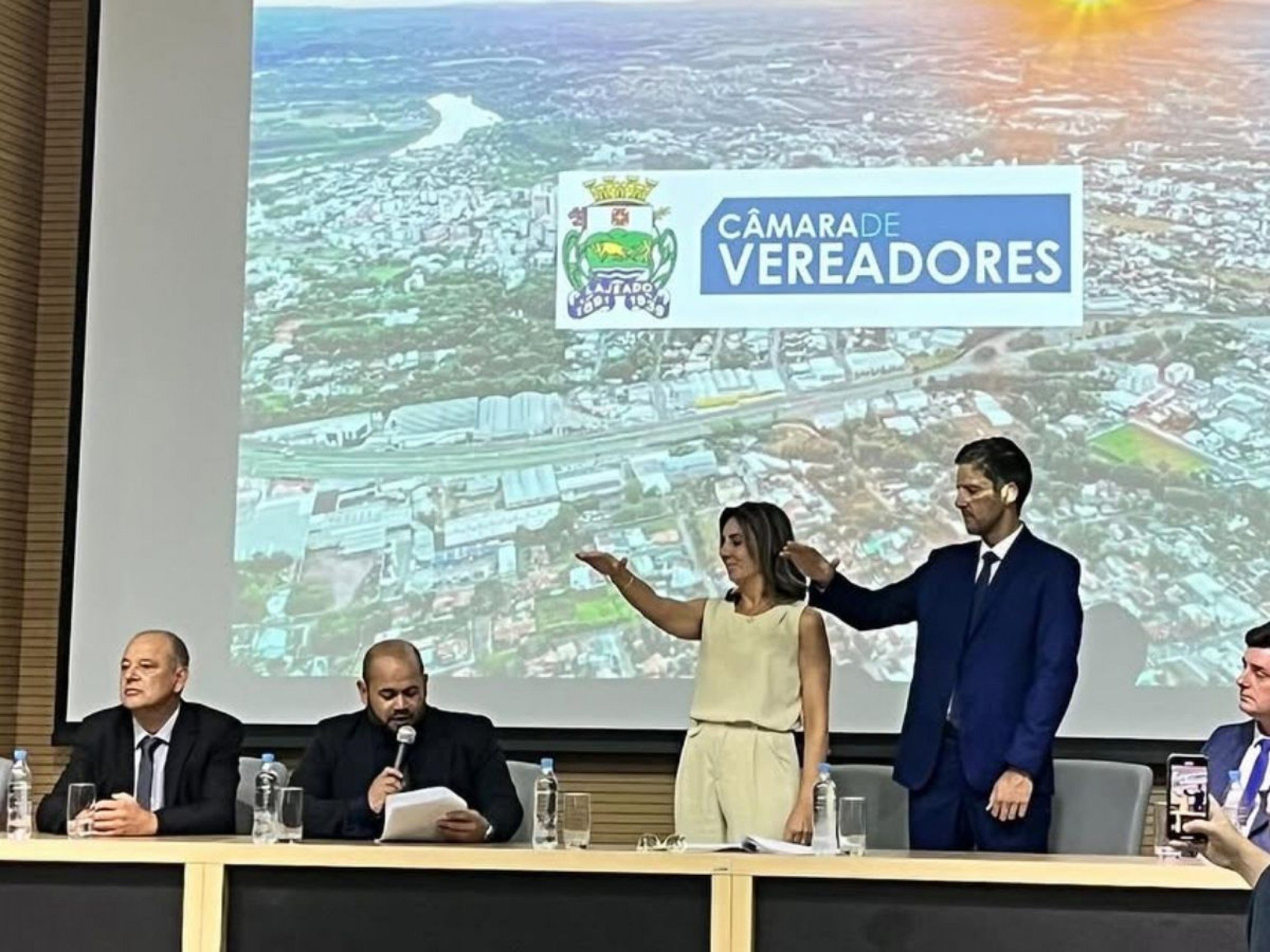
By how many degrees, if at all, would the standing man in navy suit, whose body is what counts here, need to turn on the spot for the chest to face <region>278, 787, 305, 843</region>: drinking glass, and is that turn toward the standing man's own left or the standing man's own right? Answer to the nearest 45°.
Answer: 0° — they already face it

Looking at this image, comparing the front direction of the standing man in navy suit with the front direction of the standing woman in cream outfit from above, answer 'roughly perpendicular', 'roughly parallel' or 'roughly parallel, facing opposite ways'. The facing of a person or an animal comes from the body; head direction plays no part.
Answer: roughly parallel

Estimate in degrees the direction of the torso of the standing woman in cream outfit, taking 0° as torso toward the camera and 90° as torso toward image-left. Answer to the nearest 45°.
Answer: approximately 45°

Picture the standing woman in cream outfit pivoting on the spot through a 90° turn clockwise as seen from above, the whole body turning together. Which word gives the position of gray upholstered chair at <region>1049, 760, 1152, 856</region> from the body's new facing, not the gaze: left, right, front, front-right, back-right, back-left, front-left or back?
back-right

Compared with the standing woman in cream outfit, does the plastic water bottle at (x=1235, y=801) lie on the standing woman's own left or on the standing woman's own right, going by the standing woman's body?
on the standing woman's own left

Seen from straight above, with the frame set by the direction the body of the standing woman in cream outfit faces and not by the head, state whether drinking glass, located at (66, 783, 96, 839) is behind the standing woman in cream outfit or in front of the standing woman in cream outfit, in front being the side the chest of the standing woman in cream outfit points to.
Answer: in front

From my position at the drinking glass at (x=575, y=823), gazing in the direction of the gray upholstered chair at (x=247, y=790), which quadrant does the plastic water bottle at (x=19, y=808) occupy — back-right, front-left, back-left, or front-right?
front-left

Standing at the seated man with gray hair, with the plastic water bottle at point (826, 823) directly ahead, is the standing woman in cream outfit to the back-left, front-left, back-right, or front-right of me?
front-left

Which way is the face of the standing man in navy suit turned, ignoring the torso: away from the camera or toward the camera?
toward the camera

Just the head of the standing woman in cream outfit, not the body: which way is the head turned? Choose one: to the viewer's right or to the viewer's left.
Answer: to the viewer's left

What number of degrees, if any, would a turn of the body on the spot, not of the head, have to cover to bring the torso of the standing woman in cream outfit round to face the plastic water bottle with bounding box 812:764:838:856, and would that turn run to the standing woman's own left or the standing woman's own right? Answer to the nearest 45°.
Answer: approximately 45° to the standing woman's own left

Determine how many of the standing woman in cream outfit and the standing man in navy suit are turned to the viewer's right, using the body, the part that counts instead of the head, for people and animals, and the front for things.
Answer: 0

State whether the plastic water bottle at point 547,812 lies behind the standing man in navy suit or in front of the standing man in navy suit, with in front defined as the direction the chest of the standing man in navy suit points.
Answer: in front

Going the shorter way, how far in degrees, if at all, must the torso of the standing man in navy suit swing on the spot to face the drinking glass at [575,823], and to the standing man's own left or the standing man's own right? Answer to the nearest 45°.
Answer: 0° — they already face it
